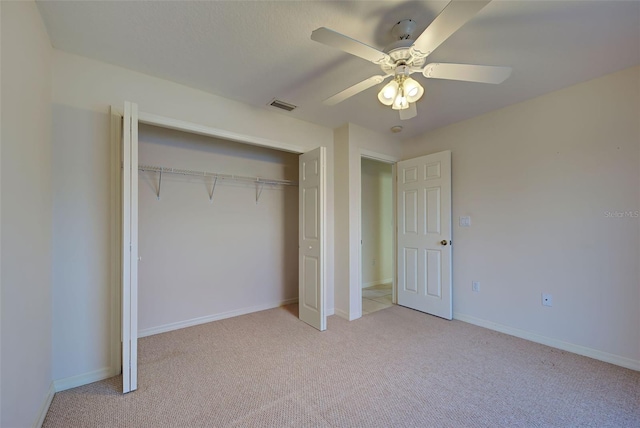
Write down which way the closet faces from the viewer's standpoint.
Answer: facing the viewer and to the right of the viewer

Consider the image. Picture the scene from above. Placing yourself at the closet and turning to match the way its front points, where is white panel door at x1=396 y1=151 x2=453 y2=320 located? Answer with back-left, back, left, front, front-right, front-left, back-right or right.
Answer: front-left

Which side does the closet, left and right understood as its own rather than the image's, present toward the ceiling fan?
front
